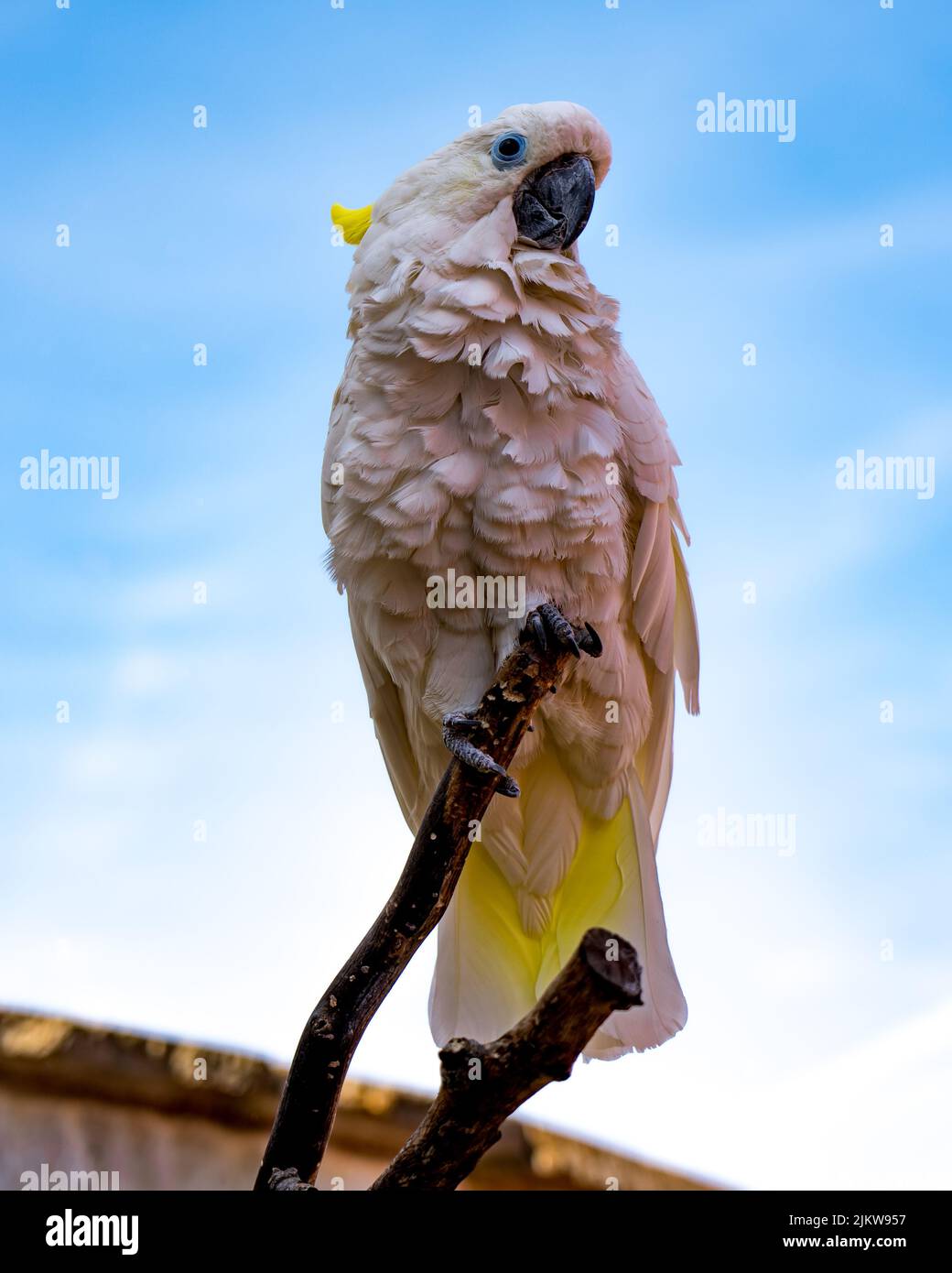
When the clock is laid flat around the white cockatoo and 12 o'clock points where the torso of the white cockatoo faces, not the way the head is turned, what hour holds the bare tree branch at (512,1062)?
The bare tree branch is roughly at 12 o'clock from the white cockatoo.

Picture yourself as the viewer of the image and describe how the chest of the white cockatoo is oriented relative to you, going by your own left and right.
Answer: facing the viewer
